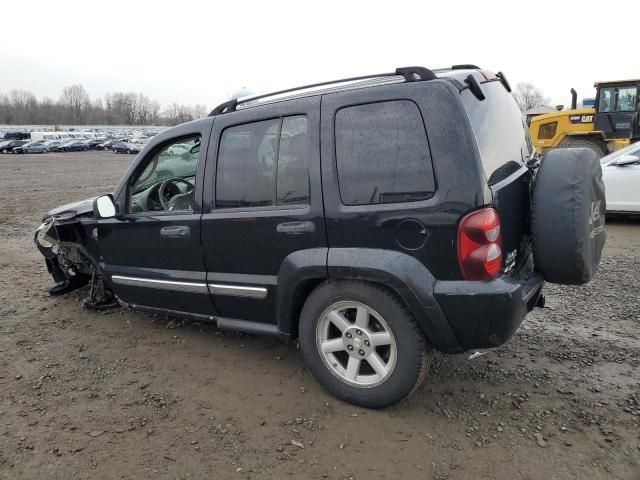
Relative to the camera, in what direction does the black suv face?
facing away from the viewer and to the left of the viewer

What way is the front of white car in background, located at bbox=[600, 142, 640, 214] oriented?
to the viewer's left

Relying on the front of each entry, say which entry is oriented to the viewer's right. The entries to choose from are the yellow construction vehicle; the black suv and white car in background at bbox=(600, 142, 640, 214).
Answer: the yellow construction vehicle

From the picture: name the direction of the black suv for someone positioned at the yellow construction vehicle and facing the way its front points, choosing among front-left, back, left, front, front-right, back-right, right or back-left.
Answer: right

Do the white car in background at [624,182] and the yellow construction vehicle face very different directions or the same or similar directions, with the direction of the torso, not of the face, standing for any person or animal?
very different directions

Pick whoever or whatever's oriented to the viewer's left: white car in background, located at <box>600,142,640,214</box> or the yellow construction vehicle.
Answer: the white car in background

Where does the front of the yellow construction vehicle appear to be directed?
to the viewer's right

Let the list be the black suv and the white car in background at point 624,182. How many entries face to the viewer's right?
0

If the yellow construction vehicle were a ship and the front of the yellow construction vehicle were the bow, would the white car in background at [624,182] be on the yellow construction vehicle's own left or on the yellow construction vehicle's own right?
on the yellow construction vehicle's own right
